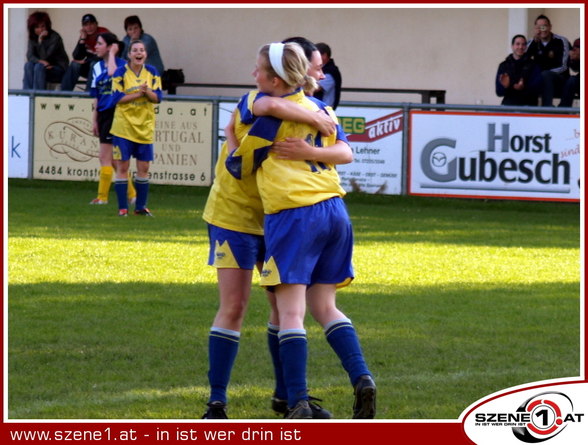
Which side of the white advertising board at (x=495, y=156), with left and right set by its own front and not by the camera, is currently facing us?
front

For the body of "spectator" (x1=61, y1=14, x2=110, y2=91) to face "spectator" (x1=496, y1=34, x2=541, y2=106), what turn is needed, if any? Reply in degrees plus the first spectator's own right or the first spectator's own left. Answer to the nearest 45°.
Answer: approximately 45° to the first spectator's own left

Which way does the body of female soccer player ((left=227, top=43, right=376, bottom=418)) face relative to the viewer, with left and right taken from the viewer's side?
facing away from the viewer and to the left of the viewer

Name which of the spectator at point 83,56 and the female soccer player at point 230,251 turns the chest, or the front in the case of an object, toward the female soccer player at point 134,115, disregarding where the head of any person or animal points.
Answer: the spectator

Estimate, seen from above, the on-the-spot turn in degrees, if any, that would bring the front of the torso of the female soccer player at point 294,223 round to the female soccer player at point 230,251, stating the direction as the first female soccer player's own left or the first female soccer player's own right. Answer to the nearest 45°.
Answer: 0° — they already face them

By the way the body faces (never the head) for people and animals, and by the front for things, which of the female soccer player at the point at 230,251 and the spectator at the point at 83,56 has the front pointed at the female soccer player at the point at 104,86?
the spectator

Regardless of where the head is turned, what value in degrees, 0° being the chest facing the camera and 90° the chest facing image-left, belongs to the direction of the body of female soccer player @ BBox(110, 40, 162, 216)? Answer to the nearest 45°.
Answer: approximately 0°

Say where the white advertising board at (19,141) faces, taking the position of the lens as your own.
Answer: facing the viewer

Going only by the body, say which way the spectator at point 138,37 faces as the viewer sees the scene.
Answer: toward the camera
